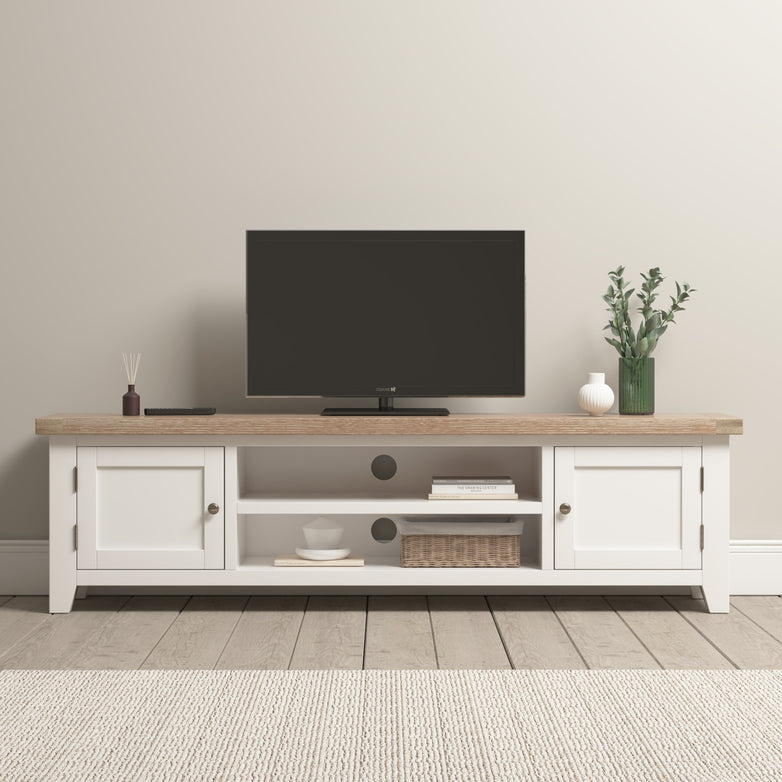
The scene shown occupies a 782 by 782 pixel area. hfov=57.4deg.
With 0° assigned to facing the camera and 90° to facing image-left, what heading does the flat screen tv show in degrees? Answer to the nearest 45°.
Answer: approximately 0°

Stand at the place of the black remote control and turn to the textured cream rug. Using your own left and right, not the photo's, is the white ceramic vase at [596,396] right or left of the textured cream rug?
left

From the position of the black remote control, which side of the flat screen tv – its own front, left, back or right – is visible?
right

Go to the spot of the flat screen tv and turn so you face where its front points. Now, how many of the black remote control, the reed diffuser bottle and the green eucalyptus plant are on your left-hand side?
1

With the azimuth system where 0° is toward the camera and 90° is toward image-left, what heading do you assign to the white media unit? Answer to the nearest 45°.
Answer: approximately 0°

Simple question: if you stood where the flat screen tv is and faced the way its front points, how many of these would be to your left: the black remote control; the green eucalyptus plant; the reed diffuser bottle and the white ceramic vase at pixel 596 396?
2

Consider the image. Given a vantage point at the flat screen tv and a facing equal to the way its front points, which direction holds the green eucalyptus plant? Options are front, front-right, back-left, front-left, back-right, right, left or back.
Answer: left

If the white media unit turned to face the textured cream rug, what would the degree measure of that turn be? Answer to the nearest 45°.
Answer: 0° — it already faces it
